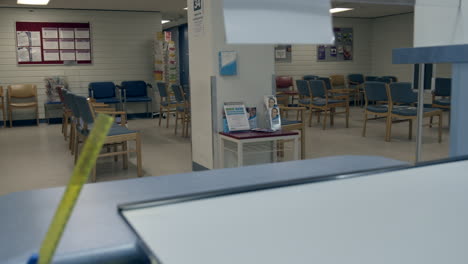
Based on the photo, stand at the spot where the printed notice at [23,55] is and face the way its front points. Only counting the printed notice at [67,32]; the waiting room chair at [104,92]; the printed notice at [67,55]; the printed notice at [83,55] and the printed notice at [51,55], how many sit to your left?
5

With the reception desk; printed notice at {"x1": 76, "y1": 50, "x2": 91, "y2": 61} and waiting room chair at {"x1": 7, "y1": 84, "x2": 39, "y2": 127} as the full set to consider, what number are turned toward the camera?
2

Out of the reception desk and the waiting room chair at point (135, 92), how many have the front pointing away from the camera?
1

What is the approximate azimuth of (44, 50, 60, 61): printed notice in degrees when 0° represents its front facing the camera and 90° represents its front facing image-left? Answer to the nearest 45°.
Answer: approximately 0°

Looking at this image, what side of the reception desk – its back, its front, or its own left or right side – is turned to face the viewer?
back

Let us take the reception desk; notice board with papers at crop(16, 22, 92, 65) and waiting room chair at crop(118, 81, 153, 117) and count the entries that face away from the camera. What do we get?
1

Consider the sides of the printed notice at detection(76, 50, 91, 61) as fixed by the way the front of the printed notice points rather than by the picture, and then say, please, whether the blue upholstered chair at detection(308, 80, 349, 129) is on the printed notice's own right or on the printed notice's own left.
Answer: on the printed notice's own left

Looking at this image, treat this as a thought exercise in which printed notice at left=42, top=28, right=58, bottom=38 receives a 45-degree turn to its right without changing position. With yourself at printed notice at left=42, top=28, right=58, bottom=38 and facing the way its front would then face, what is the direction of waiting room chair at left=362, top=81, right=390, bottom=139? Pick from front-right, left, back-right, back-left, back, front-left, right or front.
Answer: left

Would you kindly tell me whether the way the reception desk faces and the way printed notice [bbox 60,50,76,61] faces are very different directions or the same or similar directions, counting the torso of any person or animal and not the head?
very different directions

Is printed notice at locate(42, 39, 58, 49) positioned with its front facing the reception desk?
yes

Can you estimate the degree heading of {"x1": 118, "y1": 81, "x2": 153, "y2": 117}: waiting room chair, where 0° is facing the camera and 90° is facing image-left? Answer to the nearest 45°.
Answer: approximately 0°

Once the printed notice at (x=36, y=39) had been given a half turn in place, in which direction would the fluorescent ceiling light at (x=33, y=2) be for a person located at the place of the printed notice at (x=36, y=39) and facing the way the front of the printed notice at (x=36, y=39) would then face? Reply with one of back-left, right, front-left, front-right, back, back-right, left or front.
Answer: back

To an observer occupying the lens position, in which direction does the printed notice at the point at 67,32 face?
facing the viewer

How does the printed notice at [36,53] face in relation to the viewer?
toward the camera

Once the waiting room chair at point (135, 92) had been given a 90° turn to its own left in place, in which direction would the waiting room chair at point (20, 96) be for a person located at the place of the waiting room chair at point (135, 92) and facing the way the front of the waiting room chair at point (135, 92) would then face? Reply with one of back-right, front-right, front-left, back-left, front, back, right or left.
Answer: back
